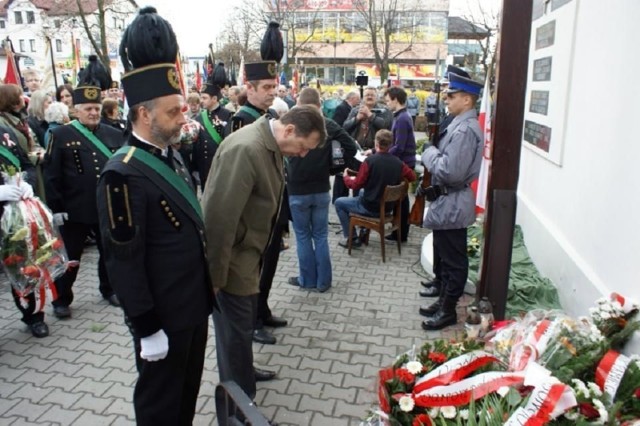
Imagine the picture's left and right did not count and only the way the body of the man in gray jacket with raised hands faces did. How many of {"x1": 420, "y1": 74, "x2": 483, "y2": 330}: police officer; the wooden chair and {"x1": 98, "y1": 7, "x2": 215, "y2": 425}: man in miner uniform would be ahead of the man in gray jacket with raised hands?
3

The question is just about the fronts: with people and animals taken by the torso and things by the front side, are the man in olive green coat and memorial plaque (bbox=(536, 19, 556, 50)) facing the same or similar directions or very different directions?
very different directions

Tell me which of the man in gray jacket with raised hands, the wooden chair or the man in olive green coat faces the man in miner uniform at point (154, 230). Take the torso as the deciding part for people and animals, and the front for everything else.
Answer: the man in gray jacket with raised hands

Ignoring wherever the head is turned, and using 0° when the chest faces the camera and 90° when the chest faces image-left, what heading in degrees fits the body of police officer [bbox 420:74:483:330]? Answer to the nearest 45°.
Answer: approximately 90°

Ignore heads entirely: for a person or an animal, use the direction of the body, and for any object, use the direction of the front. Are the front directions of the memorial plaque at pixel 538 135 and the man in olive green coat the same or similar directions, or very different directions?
very different directions

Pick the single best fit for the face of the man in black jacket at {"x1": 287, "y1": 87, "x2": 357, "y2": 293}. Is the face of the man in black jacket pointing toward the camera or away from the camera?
away from the camera

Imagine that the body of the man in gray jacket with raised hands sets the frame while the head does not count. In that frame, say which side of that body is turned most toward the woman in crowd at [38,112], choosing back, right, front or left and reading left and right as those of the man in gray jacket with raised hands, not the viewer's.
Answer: right

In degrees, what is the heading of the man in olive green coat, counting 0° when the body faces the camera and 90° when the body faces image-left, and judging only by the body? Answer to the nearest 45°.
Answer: approximately 270°

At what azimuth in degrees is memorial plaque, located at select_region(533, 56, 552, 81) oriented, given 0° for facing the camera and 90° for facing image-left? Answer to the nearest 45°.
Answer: approximately 45°

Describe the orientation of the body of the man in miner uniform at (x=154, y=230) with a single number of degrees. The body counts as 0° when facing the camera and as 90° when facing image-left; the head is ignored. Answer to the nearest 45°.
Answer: approximately 315°

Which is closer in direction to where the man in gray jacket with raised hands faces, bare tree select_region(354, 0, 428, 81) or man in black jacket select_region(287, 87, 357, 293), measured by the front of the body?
the man in black jacket

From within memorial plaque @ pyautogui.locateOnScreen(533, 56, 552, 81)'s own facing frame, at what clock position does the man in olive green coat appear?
The man in olive green coat is roughly at 11 o'clock from the memorial plaque.

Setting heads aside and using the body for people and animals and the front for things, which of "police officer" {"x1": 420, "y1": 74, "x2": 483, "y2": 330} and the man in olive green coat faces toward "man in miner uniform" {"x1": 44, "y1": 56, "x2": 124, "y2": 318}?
the police officer

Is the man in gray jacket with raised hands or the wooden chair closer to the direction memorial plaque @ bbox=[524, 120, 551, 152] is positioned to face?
the wooden chair

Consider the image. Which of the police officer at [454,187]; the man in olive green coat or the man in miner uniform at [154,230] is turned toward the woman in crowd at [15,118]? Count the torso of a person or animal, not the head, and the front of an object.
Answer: the police officer
